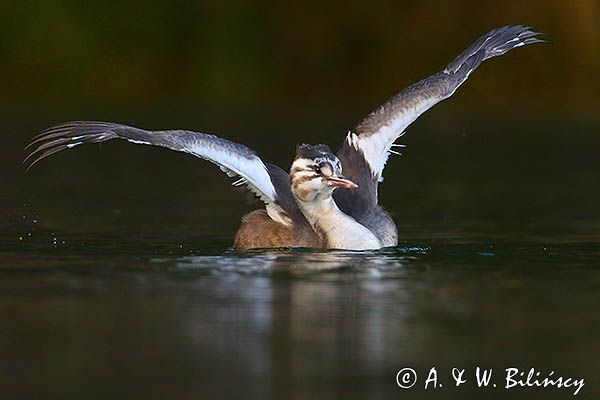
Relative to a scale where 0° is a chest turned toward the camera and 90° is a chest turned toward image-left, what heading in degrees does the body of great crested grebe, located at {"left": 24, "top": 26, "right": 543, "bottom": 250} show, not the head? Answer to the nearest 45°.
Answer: approximately 315°
